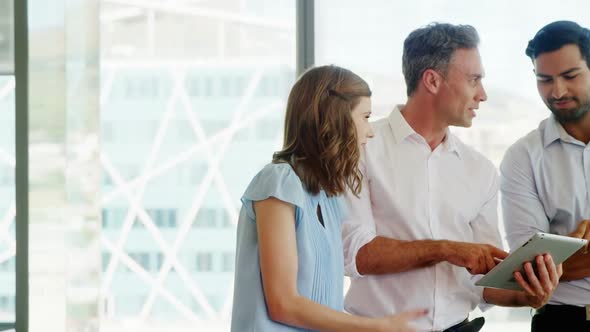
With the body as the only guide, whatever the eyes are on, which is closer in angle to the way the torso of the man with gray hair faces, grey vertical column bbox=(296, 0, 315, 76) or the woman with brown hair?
the woman with brown hair

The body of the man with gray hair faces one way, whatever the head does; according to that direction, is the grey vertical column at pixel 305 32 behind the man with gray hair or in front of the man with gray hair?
behind

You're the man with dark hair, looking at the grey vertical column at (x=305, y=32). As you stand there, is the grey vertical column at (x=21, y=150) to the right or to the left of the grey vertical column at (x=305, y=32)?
left

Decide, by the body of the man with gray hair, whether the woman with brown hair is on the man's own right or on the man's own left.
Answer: on the man's own right

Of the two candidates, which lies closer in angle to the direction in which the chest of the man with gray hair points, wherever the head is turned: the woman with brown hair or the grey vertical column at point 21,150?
the woman with brown hair
